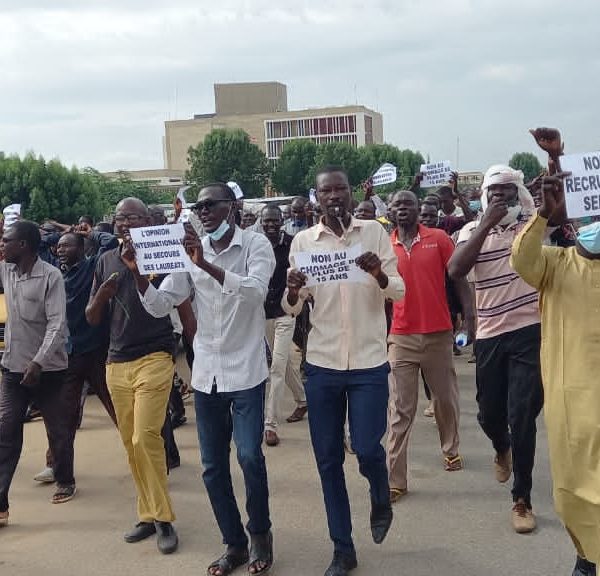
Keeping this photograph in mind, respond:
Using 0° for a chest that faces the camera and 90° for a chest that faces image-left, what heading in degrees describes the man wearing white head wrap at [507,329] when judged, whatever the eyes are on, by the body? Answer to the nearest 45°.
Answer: approximately 0°

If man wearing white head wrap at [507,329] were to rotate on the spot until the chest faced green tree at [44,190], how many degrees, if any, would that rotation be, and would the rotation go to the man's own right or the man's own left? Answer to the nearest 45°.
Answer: approximately 135° to the man's own right
